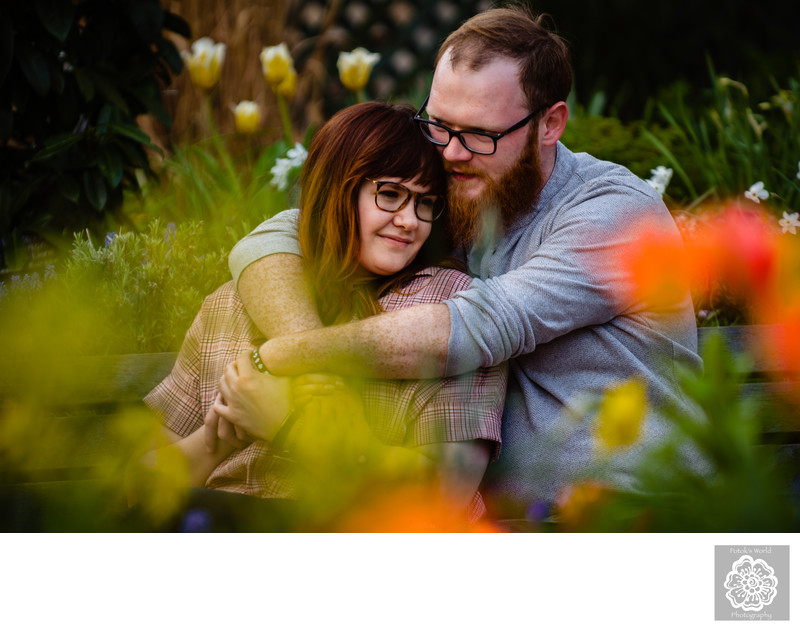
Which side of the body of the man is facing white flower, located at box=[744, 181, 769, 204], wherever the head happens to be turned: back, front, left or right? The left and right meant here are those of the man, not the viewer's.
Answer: back

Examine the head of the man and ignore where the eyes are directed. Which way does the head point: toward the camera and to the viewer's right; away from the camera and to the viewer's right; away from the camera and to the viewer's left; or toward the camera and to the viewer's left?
toward the camera and to the viewer's left

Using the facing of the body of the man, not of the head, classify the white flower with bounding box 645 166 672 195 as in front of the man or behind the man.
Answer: behind

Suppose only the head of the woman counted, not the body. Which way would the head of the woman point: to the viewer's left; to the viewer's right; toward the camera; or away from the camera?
toward the camera

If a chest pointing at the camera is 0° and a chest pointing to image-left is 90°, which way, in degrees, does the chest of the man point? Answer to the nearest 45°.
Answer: approximately 45°

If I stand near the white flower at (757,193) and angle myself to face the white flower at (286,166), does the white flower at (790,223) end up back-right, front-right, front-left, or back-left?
back-left

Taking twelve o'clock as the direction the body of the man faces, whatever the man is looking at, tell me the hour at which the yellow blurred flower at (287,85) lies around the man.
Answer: The yellow blurred flower is roughly at 4 o'clock from the man.

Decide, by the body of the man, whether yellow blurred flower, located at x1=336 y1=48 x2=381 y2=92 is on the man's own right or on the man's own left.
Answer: on the man's own right

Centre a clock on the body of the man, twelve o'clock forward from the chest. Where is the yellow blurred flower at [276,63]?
The yellow blurred flower is roughly at 4 o'clock from the man.

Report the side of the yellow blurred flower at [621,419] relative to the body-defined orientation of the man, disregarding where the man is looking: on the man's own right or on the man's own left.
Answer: on the man's own left

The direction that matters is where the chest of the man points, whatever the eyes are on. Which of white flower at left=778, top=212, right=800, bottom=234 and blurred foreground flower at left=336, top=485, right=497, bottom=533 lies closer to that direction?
the blurred foreground flower
